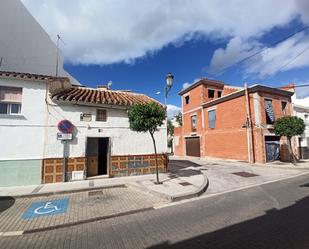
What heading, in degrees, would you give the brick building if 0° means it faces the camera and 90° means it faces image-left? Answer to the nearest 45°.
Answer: approximately 315°

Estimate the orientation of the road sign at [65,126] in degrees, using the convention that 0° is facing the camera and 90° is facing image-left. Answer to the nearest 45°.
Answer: approximately 0°

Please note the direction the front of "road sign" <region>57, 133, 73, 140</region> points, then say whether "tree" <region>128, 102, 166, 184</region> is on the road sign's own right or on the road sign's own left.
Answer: on the road sign's own left

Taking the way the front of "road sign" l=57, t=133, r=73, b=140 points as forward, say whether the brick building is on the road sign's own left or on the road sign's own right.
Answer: on the road sign's own left

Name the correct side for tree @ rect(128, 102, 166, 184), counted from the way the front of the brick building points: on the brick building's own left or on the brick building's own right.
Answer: on the brick building's own right

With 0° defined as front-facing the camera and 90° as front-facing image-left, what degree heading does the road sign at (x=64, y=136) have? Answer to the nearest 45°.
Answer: approximately 0°

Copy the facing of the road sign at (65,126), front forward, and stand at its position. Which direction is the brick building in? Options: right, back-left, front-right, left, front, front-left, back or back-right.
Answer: left

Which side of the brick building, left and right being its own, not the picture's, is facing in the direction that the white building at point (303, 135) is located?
left

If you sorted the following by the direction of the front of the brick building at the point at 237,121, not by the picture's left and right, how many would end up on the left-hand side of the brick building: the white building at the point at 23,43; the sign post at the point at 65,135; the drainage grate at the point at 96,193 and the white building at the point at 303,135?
1

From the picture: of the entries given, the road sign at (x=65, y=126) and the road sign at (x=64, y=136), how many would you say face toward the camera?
2

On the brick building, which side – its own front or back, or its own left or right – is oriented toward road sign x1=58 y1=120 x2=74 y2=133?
right
